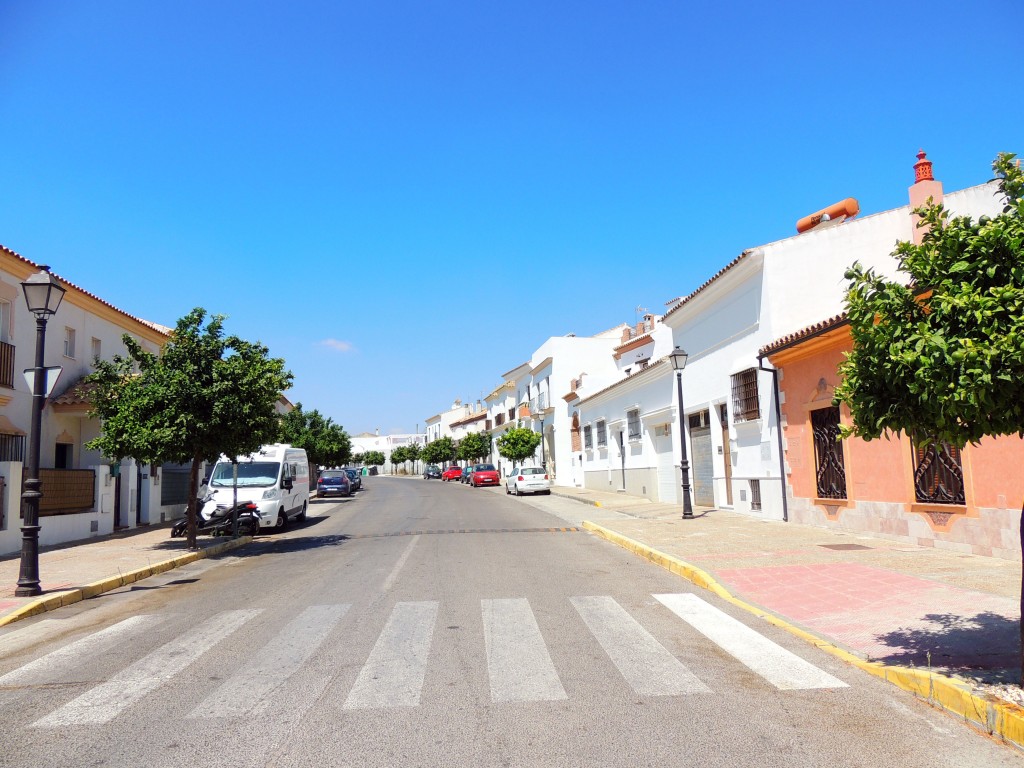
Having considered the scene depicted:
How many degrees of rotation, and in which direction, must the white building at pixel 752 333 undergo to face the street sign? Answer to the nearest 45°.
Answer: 0° — it already faces it

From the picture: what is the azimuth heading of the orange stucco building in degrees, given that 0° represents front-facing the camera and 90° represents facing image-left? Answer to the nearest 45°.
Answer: approximately 45°

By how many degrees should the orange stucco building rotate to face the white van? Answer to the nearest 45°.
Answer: approximately 45° to its right

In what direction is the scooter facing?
to the viewer's left

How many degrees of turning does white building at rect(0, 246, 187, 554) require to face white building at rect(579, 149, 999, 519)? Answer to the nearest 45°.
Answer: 0° — it already faces it

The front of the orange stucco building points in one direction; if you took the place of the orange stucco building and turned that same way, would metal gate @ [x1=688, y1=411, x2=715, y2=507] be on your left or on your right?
on your right

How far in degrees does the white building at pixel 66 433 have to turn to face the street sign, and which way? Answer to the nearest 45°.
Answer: approximately 45° to its right

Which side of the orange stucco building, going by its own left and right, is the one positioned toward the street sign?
front

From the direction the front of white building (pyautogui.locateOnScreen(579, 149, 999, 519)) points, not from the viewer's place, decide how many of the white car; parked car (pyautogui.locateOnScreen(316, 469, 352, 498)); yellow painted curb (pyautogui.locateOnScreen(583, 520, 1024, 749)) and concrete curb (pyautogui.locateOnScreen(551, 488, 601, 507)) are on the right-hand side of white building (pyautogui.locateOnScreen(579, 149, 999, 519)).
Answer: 3

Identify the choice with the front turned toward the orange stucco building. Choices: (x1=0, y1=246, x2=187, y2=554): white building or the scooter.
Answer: the white building
